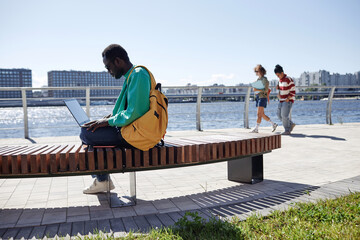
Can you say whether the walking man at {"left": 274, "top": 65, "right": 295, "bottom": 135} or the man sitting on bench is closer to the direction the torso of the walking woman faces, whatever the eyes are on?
the man sitting on bench

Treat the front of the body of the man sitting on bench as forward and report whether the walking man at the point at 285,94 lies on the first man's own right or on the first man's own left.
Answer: on the first man's own right

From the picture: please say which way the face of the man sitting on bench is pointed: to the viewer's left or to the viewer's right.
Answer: to the viewer's left

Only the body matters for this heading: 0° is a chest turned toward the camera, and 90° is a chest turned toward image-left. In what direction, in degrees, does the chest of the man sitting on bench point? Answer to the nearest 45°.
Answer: approximately 90°

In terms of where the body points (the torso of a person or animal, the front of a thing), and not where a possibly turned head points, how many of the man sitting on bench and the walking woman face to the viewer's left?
2

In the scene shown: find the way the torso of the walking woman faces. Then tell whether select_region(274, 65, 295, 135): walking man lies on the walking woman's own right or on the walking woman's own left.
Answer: on the walking woman's own left

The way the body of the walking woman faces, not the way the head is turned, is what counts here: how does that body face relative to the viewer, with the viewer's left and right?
facing to the left of the viewer

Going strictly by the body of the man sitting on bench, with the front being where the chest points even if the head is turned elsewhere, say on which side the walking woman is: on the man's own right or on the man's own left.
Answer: on the man's own right
